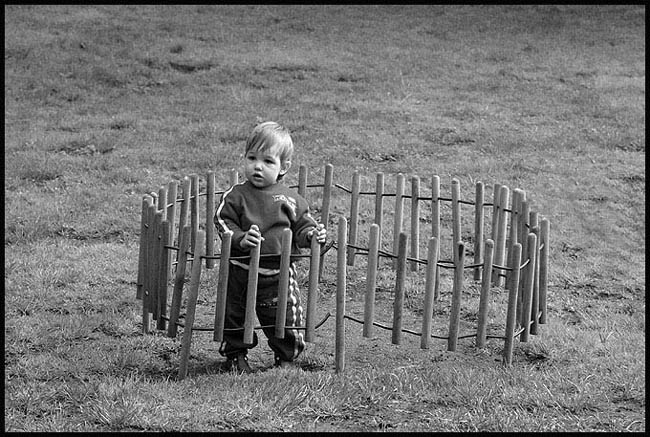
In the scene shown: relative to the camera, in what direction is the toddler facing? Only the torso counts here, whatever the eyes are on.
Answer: toward the camera

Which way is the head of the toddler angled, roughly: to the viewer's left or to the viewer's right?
to the viewer's left
